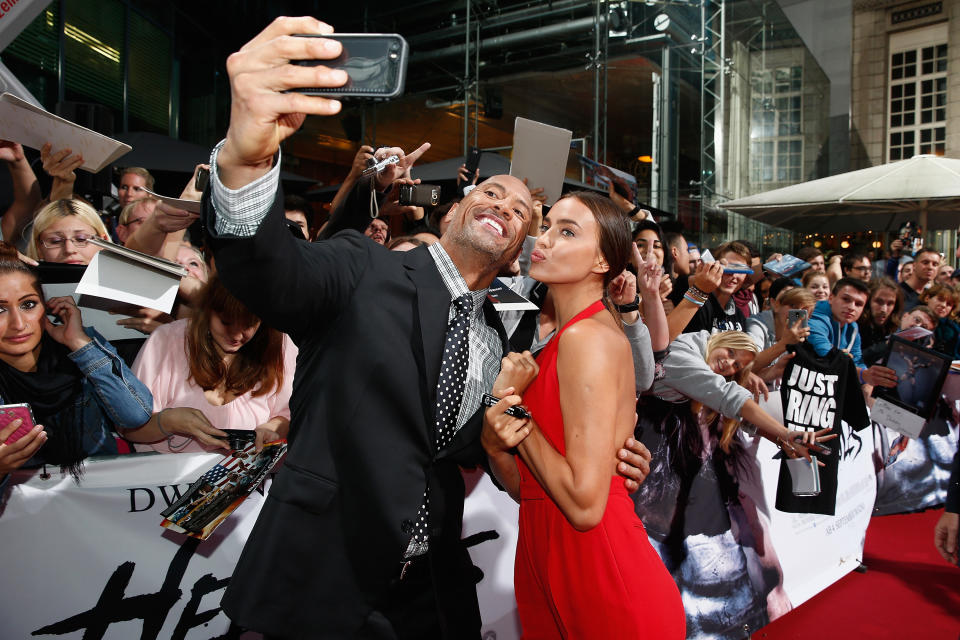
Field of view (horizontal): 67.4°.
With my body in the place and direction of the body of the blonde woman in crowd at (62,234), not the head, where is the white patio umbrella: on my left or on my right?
on my left

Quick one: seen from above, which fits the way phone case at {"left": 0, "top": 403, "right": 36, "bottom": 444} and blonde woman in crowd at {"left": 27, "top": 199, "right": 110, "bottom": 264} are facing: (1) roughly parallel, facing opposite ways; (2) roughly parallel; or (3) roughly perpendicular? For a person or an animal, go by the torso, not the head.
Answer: roughly parallel, facing opposite ways

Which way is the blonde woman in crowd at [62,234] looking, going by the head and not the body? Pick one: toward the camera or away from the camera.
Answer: toward the camera

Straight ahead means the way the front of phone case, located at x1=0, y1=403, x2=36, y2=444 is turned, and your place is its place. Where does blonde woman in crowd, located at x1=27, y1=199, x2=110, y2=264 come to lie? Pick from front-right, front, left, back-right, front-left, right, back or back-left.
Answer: front

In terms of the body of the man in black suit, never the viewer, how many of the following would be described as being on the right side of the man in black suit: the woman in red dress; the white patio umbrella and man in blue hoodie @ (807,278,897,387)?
0

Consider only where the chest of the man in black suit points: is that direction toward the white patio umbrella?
no

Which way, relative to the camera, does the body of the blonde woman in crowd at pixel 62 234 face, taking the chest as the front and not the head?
toward the camera

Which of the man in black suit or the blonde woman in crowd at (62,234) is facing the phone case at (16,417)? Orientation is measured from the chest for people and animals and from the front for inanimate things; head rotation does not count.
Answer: the blonde woman in crowd

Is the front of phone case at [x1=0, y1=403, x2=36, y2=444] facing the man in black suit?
no

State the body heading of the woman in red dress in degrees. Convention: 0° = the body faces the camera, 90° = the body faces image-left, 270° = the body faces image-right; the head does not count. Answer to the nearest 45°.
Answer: approximately 90°

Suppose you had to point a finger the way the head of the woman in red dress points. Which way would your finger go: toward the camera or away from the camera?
toward the camera

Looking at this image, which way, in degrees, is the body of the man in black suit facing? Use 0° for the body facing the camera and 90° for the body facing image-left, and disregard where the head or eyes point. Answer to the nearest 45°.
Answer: approximately 315°

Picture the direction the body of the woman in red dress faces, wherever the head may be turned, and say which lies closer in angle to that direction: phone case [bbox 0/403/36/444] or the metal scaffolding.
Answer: the phone case

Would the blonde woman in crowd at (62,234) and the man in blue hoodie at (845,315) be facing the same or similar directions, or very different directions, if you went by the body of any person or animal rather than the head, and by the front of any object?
same or similar directions

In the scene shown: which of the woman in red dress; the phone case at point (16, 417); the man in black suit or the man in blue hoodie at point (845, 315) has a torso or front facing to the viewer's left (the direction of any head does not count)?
the woman in red dress

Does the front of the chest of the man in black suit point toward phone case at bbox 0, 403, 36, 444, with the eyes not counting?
no
